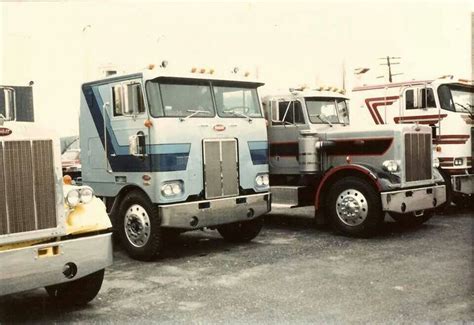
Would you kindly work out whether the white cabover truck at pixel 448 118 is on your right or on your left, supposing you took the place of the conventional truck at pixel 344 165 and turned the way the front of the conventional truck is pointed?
on your left

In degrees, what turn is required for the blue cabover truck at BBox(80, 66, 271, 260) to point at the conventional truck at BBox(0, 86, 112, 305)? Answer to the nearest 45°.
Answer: approximately 45° to its right

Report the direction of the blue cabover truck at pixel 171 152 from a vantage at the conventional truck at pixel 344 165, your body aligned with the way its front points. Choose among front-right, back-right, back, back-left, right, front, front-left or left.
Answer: right

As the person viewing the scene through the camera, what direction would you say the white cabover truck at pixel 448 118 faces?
facing the viewer and to the right of the viewer

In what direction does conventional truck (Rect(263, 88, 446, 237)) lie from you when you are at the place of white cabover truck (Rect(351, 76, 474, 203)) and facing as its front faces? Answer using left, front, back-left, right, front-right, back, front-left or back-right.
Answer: right

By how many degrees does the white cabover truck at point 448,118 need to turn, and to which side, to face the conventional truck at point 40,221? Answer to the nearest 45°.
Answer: approximately 90° to its right

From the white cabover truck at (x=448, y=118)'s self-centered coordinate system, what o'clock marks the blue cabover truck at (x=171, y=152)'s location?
the blue cabover truck at (x=171, y=152) is roughly at 3 o'clock from the white cabover truck at (x=448, y=118).

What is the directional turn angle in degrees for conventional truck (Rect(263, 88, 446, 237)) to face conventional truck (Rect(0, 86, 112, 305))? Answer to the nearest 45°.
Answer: approximately 90° to its right

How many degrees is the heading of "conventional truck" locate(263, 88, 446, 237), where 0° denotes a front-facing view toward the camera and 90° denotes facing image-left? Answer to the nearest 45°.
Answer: approximately 315°
